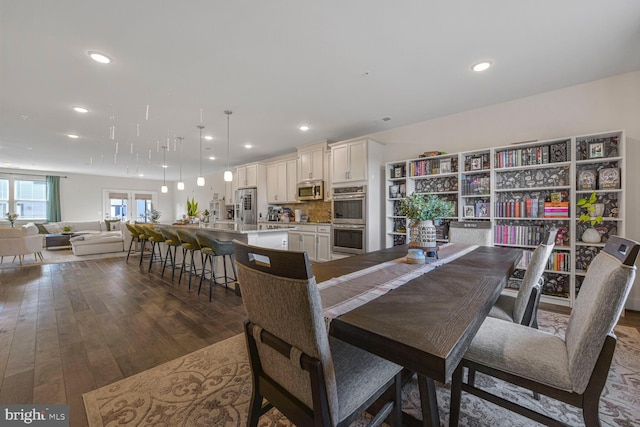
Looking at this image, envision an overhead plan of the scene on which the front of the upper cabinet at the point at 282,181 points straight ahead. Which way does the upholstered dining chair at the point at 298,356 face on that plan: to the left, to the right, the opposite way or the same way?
the opposite way

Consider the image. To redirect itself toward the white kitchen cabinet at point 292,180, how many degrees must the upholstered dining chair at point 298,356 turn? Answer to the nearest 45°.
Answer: approximately 45° to its left

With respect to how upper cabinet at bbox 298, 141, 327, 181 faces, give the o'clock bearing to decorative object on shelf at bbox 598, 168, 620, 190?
The decorative object on shelf is roughly at 9 o'clock from the upper cabinet.

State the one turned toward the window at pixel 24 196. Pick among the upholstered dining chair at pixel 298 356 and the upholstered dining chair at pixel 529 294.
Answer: the upholstered dining chair at pixel 529 294

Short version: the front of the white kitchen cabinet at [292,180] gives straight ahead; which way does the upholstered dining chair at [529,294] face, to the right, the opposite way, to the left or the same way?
to the right

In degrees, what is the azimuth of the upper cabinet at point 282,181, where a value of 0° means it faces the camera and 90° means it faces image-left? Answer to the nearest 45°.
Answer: approximately 45°

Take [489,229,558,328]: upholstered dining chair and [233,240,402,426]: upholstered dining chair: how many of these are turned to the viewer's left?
1

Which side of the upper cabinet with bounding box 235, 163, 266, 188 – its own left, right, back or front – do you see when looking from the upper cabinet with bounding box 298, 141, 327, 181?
left

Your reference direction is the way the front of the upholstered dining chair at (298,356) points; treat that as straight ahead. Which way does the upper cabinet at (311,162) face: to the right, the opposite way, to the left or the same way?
the opposite way

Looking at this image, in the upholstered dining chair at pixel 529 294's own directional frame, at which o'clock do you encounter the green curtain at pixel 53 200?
The green curtain is roughly at 12 o'clock from the upholstered dining chair.

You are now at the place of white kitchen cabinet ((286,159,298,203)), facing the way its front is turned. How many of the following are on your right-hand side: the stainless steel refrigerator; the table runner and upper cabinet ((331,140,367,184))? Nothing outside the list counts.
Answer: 1

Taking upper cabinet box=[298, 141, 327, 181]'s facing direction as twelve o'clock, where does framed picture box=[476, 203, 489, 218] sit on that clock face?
The framed picture is roughly at 9 o'clock from the upper cabinet.
